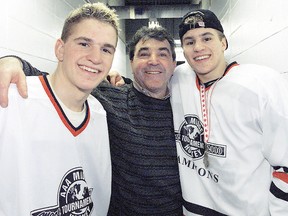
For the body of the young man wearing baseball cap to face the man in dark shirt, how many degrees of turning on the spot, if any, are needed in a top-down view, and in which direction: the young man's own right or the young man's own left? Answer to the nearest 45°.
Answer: approximately 45° to the young man's own right

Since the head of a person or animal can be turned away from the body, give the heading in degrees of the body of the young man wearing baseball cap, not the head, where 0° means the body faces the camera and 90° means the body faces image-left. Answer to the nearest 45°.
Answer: approximately 45°
